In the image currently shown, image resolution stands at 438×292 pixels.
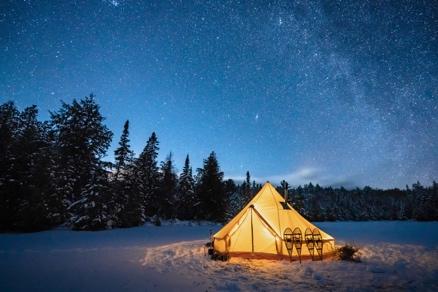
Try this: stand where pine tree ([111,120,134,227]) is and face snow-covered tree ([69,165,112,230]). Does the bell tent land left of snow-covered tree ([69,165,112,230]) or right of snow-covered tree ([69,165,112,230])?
left

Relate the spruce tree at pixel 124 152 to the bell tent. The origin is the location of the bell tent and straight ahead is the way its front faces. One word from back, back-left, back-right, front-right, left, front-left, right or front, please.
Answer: right

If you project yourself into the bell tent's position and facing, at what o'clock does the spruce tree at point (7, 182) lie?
The spruce tree is roughly at 2 o'clock from the bell tent.

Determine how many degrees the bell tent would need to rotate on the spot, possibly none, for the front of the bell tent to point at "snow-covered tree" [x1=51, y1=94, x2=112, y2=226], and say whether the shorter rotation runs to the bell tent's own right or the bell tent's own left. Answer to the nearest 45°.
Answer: approximately 90° to the bell tent's own right

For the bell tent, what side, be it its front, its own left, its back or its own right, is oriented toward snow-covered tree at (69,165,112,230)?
right

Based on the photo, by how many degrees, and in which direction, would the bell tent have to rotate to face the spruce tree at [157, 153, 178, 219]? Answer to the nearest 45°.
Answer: approximately 90° to its right

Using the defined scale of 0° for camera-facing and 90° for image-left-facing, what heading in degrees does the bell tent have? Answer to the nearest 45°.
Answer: approximately 45°

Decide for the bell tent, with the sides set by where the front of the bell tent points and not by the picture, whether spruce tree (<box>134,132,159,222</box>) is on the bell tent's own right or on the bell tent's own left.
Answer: on the bell tent's own right

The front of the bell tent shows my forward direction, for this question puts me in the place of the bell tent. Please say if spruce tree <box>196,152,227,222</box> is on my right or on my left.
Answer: on my right
